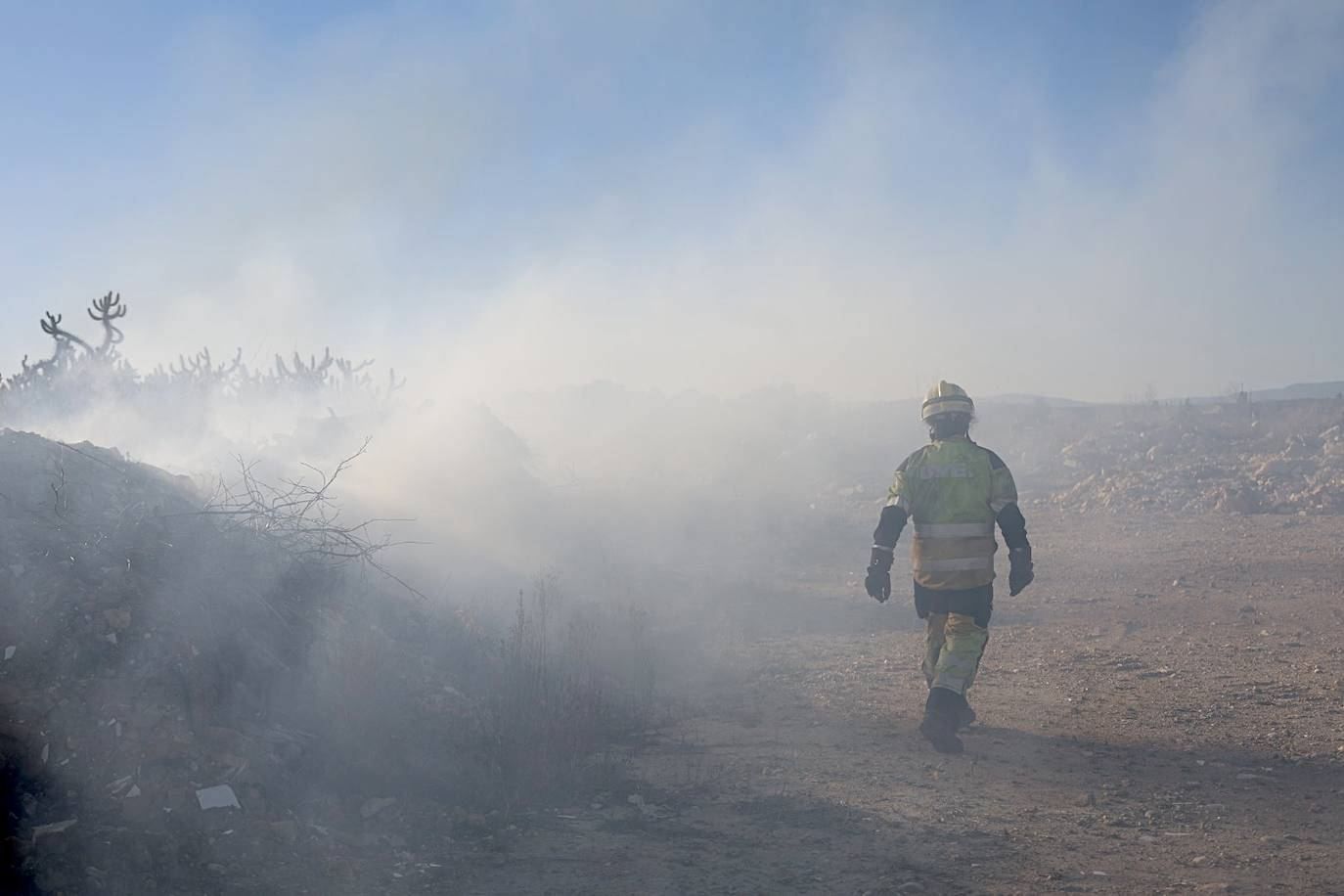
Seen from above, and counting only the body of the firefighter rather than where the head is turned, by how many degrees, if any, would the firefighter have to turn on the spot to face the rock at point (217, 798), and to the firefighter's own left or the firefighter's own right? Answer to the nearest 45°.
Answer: approximately 135° to the firefighter's own left

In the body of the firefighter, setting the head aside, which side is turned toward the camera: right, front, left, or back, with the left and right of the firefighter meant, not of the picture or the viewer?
back

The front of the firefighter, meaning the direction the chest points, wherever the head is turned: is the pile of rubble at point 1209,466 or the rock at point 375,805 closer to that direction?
the pile of rubble

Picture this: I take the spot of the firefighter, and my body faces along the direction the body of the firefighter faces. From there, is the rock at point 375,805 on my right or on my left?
on my left

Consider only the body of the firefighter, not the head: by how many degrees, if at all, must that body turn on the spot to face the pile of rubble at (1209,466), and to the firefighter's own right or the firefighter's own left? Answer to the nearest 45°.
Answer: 0° — they already face it

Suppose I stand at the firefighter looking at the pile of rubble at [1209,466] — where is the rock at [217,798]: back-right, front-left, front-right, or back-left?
back-left

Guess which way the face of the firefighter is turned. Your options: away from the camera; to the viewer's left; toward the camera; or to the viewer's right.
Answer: away from the camera
